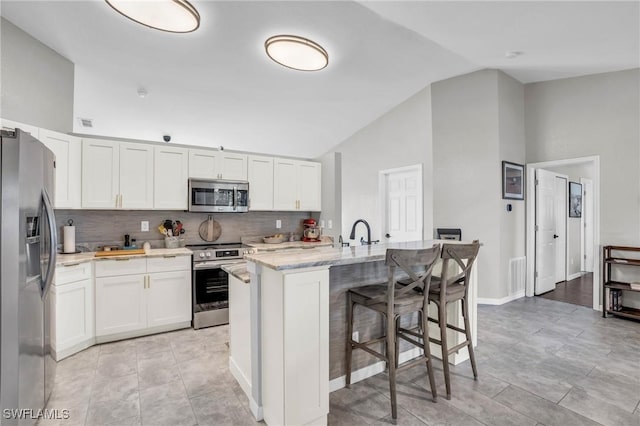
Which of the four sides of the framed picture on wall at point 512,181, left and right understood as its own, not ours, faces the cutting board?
right

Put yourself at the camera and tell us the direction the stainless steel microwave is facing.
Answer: facing the viewer

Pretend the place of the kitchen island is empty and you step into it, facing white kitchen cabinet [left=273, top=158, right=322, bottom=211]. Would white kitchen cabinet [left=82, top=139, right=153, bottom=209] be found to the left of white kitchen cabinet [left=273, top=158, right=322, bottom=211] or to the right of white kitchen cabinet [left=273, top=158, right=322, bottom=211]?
left

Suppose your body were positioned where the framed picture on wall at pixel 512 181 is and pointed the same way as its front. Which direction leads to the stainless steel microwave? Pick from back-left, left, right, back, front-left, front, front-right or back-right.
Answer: right

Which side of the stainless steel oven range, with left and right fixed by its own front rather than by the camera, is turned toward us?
front

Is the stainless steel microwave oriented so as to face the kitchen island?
yes

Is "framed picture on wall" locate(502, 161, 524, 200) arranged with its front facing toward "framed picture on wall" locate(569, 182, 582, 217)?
no

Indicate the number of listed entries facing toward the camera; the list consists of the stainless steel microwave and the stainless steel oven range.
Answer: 2

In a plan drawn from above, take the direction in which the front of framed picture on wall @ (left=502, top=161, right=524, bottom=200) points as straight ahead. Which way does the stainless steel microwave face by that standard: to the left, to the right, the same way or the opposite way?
the same way

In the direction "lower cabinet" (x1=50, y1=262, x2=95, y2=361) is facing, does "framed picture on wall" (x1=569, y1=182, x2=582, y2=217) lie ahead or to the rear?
ahead

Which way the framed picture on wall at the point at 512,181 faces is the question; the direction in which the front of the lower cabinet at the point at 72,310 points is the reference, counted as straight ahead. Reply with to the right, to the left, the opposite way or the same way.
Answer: to the right
